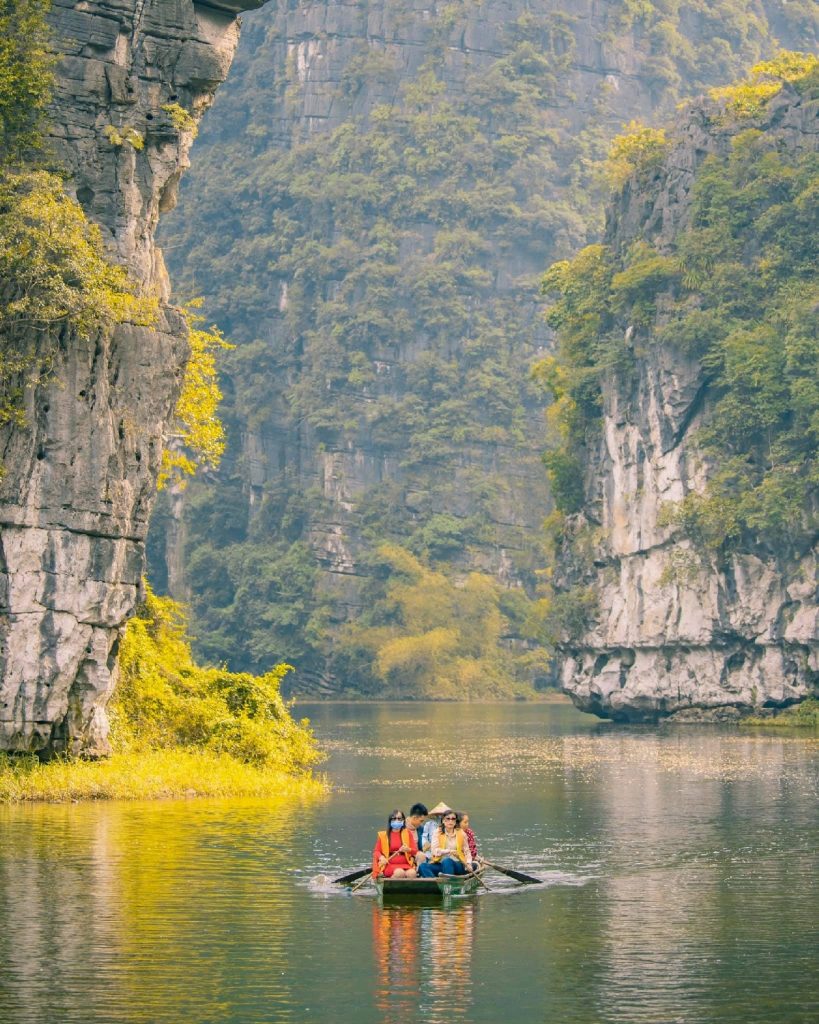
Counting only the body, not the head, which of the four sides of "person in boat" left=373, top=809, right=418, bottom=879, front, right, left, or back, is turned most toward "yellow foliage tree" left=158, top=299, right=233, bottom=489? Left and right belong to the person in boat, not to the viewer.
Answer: back

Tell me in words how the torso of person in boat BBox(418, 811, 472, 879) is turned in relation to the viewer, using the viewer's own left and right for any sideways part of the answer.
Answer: facing the viewer

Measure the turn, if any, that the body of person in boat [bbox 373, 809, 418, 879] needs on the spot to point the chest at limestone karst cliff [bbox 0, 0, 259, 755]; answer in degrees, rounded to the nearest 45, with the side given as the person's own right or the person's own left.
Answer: approximately 135° to the person's own right

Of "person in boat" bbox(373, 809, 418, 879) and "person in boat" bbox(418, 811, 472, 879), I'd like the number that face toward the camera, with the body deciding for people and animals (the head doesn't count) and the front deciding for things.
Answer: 2

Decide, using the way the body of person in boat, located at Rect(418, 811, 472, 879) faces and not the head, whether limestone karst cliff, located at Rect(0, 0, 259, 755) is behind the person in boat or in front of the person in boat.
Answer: behind

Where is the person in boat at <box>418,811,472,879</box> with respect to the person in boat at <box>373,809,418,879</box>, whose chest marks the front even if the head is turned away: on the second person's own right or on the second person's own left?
on the second person's own left

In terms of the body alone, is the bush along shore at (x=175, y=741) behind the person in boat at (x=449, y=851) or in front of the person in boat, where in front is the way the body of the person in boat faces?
behind
